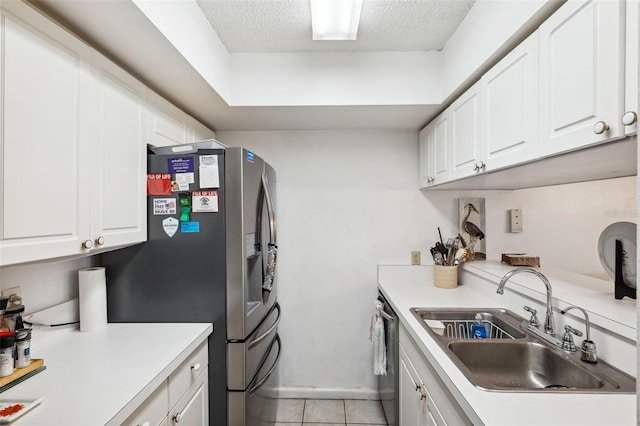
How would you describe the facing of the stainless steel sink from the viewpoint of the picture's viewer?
facing the viewer and to the left of the viewer

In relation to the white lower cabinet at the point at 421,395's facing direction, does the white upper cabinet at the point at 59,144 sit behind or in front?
in front

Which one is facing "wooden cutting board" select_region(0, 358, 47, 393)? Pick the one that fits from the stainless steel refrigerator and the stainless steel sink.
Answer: the stainless steel sink

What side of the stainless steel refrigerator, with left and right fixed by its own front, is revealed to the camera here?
right

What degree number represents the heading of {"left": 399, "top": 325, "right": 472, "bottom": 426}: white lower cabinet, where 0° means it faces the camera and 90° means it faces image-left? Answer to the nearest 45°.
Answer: approximately 90°

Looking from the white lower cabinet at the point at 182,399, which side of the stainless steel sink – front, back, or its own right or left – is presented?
front

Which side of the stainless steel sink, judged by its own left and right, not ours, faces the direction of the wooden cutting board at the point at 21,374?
front

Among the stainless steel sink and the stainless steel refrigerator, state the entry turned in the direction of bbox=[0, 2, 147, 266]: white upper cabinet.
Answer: the stainless steel sink

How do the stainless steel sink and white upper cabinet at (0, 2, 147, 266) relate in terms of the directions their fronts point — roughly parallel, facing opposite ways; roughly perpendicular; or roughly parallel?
roughly parallel, facing opposite ways

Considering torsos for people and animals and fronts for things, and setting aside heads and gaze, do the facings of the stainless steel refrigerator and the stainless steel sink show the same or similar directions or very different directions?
very different directions

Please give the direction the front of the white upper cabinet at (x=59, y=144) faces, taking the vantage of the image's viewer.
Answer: facing the viewer and to the right of the viewer
